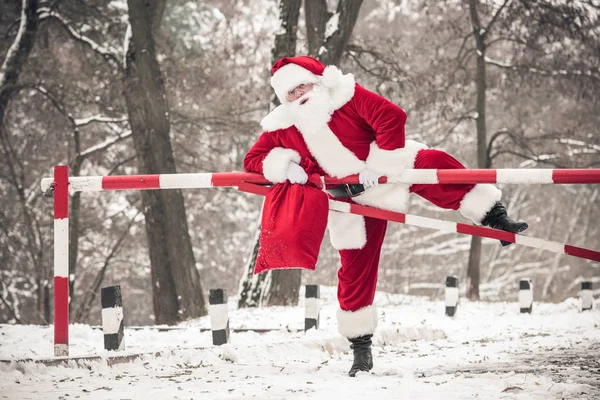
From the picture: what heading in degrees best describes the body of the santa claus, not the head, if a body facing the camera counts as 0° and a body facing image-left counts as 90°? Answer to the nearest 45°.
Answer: approximately 45°

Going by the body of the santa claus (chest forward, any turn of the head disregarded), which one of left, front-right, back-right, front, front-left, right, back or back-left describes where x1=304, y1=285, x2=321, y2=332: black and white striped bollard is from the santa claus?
back-right

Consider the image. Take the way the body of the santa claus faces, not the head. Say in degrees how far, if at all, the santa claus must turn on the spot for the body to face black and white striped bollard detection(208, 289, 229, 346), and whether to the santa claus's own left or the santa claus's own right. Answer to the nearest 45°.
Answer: approximately 90° to the santa claus's own right

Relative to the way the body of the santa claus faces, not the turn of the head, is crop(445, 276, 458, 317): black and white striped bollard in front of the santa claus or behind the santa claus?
behind

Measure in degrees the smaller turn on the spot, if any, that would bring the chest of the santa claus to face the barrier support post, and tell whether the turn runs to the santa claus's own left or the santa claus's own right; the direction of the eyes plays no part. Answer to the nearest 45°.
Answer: approximately 45° to the santa claus's own right

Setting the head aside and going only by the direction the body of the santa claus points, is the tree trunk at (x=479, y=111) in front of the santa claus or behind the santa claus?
behind

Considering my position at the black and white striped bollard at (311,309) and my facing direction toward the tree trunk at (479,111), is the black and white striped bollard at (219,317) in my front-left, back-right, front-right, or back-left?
back-left
